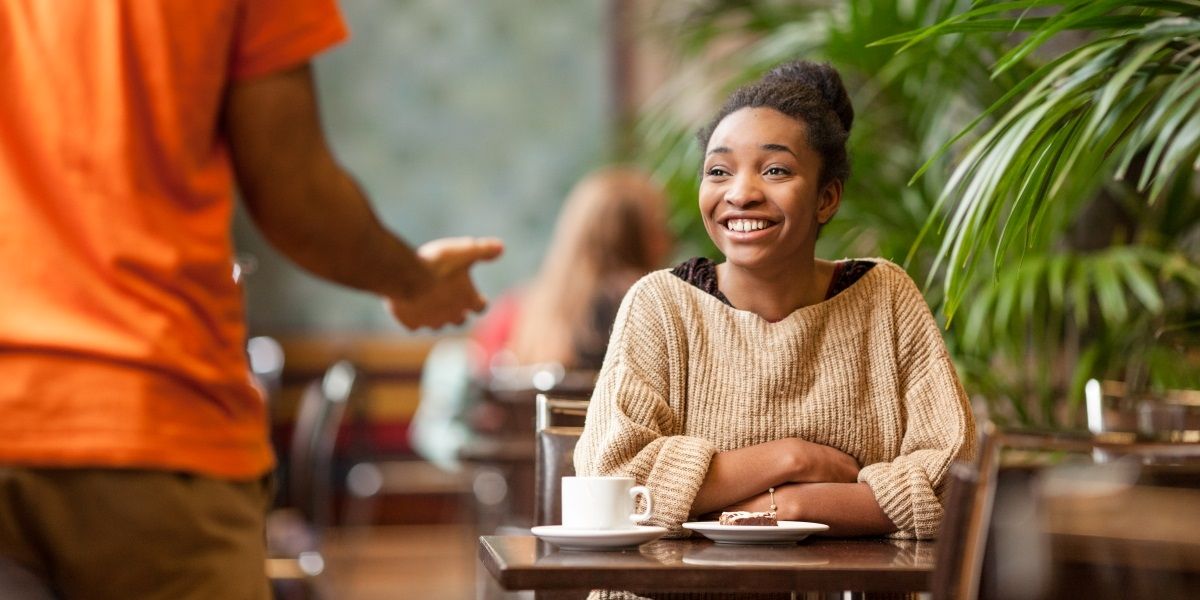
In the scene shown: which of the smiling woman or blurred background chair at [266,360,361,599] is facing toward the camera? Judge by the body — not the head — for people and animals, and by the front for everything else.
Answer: the smiling woman

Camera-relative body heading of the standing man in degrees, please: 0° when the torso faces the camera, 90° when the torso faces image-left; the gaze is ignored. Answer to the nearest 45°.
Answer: approximately 225°

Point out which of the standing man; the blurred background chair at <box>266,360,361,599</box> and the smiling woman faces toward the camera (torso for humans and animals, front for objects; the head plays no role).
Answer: the smiling woman

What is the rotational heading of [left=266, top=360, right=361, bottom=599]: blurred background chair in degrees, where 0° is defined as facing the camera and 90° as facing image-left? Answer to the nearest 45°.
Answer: approximately 90°

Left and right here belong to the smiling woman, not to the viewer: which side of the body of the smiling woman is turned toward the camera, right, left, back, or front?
front

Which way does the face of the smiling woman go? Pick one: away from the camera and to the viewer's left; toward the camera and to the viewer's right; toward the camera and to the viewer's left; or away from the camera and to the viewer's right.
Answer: toward the camera and to the viewer's left

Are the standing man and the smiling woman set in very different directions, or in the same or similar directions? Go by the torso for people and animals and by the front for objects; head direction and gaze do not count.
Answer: very different directions

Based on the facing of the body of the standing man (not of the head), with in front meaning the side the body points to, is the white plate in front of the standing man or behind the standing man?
in front

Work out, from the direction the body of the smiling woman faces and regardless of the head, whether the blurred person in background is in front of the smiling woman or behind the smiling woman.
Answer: behind

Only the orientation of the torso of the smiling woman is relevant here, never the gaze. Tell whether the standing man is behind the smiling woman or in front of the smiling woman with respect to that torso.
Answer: in front

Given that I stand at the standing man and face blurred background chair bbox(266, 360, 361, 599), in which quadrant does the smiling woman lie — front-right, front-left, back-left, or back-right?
front-right

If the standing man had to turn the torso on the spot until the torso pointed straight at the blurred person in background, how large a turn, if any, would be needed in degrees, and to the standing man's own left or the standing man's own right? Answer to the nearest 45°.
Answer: approximately 45° to the standing man's own left
